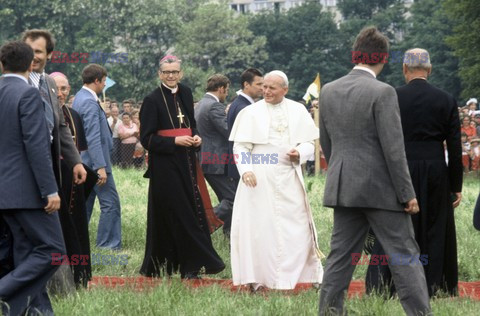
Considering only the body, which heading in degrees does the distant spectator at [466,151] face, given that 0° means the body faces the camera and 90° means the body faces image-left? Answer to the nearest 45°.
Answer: approximately 0°

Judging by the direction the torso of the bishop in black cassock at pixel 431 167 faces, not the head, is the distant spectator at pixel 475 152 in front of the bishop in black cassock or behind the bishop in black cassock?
in front

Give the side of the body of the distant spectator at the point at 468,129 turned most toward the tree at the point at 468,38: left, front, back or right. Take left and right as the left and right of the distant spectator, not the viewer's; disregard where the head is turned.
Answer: back

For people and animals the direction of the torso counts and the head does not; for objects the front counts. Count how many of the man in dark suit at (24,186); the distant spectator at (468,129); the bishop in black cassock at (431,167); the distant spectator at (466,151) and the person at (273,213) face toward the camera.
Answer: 3

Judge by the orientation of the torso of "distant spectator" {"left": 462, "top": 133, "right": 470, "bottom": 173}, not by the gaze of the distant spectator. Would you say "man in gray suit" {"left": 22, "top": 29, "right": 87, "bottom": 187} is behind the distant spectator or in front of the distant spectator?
in front

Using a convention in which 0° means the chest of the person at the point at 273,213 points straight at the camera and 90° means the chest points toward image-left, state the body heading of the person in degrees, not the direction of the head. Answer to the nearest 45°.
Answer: approximately 0°

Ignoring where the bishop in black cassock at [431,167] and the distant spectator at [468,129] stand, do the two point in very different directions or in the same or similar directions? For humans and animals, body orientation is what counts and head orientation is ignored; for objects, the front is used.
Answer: very different directions

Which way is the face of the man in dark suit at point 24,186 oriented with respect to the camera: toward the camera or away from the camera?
away from the camera

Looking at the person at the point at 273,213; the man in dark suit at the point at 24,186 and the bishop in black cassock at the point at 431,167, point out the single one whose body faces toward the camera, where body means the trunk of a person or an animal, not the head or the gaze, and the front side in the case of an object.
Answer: the person

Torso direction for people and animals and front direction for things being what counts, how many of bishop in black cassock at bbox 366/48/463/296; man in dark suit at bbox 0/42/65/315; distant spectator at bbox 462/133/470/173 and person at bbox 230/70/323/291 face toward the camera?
2

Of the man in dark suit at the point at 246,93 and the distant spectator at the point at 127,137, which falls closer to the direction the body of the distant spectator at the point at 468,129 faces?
the man in dark suit

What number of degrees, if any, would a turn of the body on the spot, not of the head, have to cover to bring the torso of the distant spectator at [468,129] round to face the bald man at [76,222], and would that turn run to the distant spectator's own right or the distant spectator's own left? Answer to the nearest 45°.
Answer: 0° — they already face them

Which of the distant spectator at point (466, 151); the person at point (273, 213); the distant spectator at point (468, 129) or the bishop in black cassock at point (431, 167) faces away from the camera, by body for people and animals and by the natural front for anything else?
the bishop in black cassock
